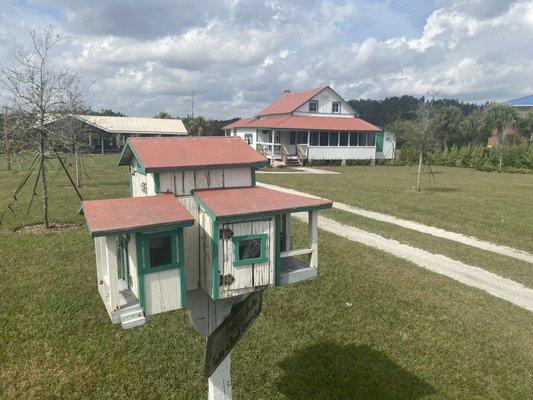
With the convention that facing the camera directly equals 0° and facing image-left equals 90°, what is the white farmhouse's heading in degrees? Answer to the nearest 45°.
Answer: approximately 0°

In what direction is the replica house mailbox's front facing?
toward the camera

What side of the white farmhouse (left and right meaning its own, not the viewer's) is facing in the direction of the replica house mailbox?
front

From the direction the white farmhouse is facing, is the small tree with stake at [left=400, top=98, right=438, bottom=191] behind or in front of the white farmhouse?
in front

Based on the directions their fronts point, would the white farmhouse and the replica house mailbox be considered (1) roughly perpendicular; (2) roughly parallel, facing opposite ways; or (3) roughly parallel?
roughly parallel

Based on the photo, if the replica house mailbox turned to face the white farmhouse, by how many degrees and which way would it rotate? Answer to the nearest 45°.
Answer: approximately 180°

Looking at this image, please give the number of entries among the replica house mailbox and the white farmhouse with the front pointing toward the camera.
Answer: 2

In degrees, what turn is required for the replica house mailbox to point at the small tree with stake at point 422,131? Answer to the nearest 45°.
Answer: approximately 135° to its left

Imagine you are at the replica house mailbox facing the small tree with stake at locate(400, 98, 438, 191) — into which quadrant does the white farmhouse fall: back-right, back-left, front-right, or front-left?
front-left
